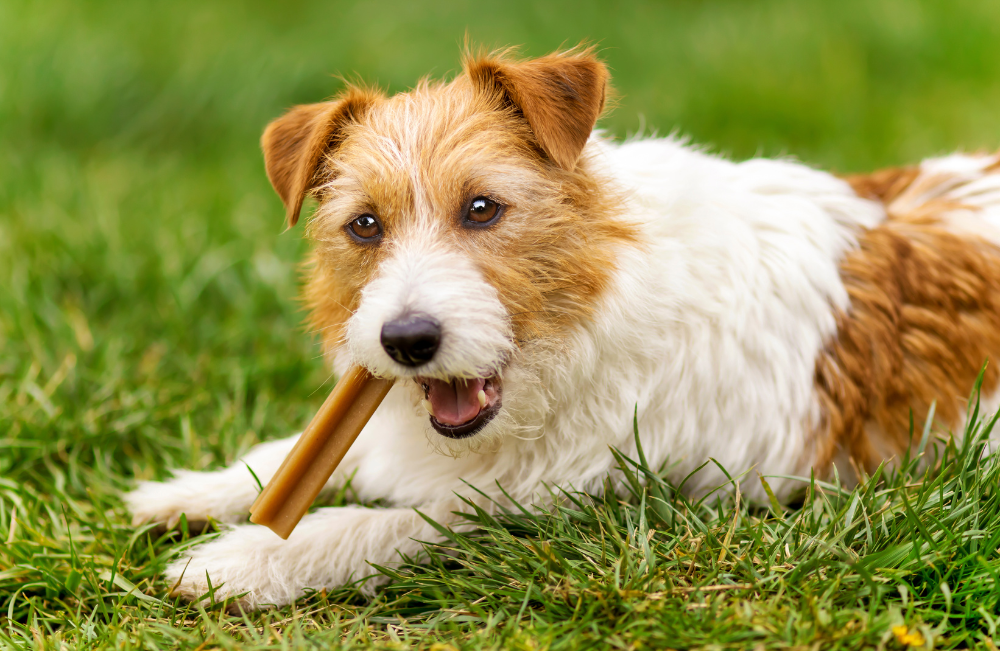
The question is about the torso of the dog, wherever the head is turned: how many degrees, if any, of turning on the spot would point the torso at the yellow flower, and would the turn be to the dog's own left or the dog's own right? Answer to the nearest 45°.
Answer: approximately 90° to the dog's own left

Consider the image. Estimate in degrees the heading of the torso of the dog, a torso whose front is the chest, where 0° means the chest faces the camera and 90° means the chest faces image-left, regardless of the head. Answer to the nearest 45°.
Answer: approximately 45°
